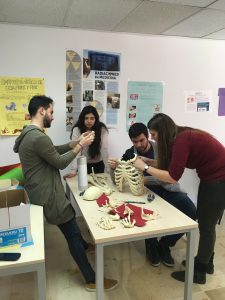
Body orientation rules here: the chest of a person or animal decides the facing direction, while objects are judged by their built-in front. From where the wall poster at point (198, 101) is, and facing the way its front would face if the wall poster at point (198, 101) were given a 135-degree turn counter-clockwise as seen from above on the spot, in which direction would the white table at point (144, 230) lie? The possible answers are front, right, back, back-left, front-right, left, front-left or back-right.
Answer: back-right

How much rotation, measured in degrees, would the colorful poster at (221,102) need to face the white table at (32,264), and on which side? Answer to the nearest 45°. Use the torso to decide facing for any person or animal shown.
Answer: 0° — it already faces it

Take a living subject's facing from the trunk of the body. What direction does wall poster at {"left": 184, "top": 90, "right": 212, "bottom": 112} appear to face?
toward the camera

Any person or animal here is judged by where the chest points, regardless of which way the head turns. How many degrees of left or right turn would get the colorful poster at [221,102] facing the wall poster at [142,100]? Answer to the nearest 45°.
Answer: approximately 45° to its right

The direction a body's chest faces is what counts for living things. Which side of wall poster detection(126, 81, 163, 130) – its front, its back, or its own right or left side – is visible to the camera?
front

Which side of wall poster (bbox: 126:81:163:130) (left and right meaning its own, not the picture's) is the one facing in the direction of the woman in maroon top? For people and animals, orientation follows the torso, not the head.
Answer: front

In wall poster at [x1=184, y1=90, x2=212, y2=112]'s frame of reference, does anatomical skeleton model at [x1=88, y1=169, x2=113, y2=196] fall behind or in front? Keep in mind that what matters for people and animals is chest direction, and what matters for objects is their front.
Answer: in front

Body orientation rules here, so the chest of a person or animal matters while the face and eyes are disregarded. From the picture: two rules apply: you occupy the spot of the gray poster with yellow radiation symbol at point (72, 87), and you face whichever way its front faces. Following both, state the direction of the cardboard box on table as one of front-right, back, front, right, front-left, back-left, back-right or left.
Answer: front

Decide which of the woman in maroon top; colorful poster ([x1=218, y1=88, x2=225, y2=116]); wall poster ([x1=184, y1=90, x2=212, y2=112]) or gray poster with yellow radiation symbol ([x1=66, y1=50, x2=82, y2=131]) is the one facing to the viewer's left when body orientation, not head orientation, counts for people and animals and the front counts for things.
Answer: the woman in maroon top

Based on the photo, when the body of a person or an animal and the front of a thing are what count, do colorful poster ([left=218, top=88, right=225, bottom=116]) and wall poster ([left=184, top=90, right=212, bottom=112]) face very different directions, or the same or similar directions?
same or similar directions

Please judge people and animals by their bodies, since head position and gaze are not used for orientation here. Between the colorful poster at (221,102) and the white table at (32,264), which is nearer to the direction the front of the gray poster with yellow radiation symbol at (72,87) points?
the white table

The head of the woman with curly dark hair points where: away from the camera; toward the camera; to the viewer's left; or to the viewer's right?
toward the camera

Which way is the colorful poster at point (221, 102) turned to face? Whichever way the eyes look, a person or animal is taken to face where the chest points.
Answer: toward the camera

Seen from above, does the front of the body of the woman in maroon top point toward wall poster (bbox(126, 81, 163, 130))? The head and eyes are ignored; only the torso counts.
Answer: no

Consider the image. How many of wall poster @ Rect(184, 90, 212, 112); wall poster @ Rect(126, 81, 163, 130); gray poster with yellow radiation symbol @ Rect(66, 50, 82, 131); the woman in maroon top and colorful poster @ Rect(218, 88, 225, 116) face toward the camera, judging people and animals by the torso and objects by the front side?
4

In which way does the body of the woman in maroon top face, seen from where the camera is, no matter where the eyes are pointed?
to the viewer's left
